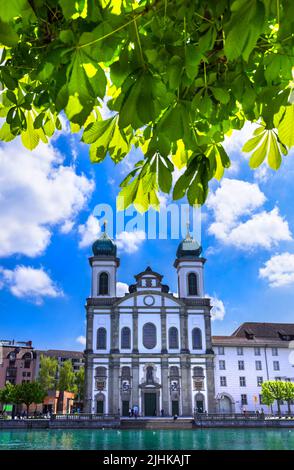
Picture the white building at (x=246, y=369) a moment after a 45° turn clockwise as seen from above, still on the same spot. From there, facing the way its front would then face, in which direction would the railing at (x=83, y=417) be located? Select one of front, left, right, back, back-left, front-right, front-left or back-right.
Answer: front

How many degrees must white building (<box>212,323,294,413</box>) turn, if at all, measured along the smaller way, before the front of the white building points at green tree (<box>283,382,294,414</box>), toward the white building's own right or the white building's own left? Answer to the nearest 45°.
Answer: approximately 45° to the white building's own left

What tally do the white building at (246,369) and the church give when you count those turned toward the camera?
2

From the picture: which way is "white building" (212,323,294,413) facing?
toward the camera

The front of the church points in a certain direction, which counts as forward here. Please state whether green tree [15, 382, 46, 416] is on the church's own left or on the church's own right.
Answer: on the church's own right

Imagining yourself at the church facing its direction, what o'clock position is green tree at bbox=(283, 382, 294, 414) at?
The green tree is roughly at 9 o'clock from the church.

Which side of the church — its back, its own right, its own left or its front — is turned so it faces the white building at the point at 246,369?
left

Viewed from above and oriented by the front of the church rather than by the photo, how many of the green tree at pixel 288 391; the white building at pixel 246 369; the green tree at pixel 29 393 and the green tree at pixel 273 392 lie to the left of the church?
3

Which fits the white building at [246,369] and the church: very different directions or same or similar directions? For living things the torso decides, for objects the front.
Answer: same or similar directions

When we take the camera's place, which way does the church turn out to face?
facing the viewer
